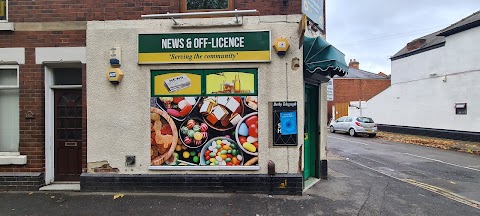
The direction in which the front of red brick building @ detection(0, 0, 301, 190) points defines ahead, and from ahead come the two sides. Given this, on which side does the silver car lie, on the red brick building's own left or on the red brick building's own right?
on the red brick building's own left

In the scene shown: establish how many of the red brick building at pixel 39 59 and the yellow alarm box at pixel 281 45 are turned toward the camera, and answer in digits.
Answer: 2

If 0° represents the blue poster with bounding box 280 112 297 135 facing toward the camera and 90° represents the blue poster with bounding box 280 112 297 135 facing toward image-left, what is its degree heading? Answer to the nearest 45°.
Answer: approximately 0°

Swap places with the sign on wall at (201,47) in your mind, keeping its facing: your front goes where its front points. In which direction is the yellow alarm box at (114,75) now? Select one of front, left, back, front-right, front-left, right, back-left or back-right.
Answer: right

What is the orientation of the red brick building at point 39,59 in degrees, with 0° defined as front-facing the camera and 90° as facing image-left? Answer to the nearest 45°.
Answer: approximately 0°

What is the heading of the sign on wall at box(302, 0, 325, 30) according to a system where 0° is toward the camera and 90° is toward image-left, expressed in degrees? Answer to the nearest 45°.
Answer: approximately 315°

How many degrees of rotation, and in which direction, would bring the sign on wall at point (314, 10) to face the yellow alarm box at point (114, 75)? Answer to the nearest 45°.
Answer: approximately 90° to its right

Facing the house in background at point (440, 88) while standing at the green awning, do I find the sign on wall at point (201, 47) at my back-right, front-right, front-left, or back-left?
back-left

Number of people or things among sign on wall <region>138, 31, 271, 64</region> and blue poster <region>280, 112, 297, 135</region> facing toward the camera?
2

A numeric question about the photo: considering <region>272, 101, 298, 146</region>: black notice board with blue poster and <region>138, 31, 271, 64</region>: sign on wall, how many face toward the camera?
2

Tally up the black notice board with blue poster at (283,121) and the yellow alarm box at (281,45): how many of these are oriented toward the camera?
2

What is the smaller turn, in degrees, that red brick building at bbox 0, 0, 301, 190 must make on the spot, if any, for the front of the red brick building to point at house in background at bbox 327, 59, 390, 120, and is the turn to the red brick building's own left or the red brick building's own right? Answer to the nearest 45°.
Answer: approximately 135° to the red brick building's own left
